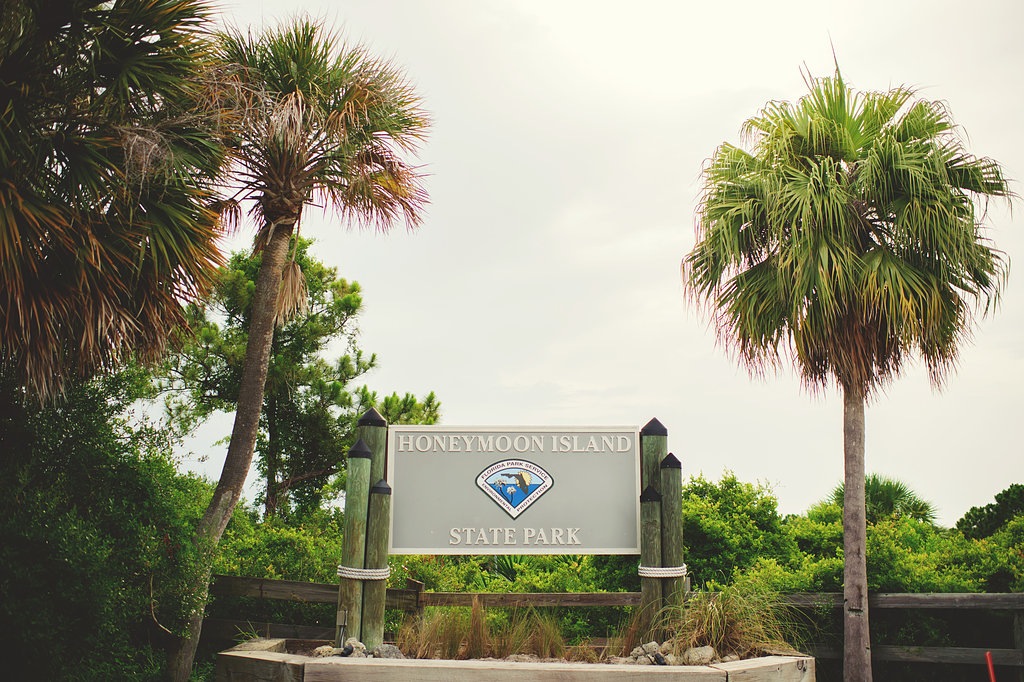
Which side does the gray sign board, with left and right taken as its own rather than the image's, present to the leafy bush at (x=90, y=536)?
right

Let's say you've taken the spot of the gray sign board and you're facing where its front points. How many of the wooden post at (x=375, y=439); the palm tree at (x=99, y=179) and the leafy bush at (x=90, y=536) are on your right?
3

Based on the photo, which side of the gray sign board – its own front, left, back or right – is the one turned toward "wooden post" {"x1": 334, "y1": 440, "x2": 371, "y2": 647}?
right

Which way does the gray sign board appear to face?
toward the camera

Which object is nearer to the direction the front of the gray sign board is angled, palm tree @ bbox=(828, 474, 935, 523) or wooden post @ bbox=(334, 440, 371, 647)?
the wooden post

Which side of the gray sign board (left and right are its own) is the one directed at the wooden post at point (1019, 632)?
left

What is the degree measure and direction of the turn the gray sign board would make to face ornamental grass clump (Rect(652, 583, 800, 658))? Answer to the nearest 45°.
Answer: approximately 90° to its left

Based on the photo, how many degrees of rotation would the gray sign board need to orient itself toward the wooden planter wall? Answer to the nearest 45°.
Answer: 0° — it already faces it
